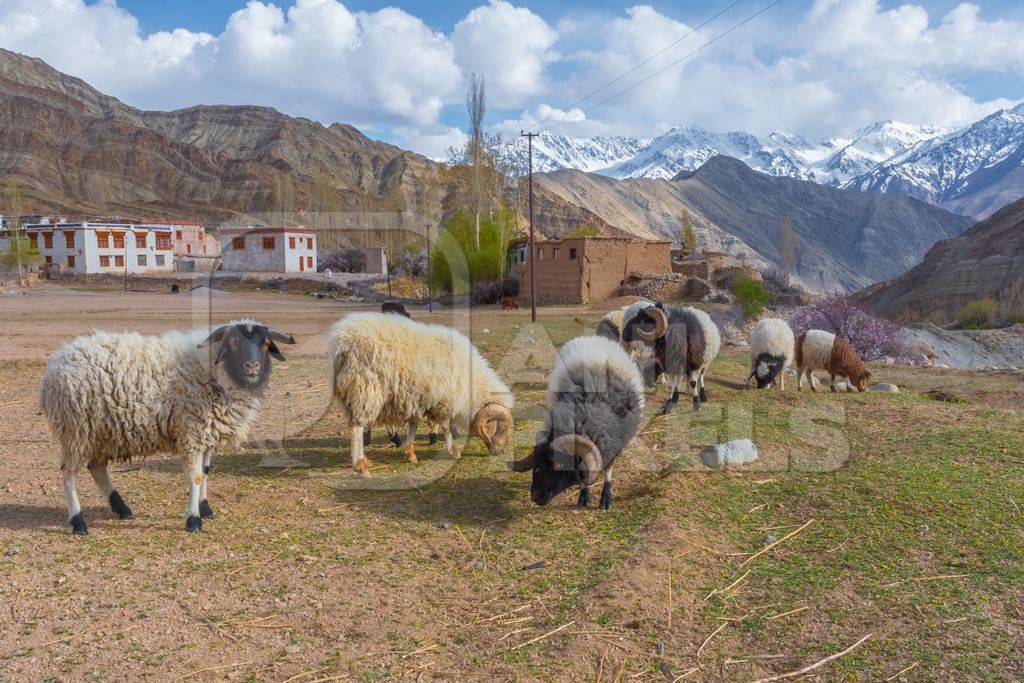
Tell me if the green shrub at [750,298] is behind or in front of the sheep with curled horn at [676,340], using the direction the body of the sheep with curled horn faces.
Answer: behind

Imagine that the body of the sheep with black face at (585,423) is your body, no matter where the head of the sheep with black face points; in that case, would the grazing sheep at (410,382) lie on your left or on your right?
on your right

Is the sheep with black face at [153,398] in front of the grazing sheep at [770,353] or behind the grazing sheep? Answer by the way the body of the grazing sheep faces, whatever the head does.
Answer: in front

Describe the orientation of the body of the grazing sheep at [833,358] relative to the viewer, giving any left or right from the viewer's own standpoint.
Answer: facing to the right of the viewer

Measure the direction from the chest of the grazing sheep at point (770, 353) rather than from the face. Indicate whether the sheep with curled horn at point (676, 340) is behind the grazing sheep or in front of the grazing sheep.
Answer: in front

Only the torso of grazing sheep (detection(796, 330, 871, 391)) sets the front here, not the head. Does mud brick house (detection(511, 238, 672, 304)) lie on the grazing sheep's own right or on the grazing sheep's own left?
on the grazing sheep's own left

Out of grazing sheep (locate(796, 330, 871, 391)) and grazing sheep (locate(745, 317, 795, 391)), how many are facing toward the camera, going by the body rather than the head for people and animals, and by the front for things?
1

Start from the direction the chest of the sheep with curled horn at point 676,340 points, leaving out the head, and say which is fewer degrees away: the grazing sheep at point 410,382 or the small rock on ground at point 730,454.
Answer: the grazing sheep

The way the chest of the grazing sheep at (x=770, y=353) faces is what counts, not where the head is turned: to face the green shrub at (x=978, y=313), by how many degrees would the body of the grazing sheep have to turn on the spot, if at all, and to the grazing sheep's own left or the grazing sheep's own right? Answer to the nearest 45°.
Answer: approximately 180°

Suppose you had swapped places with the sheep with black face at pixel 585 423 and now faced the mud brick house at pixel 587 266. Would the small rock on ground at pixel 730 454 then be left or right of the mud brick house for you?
right

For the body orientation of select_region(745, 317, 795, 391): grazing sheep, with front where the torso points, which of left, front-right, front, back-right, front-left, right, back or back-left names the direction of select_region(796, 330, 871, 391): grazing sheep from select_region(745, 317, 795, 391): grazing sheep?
back-left

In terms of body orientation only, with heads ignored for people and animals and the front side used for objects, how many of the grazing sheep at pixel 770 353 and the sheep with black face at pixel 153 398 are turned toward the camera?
1

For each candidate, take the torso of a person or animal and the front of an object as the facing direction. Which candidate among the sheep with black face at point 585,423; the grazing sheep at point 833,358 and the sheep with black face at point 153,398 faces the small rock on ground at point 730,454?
the sheep with black face at point 153,398

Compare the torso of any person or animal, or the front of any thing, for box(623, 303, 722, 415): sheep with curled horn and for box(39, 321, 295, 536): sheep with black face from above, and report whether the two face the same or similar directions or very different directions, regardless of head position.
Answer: very different directions
